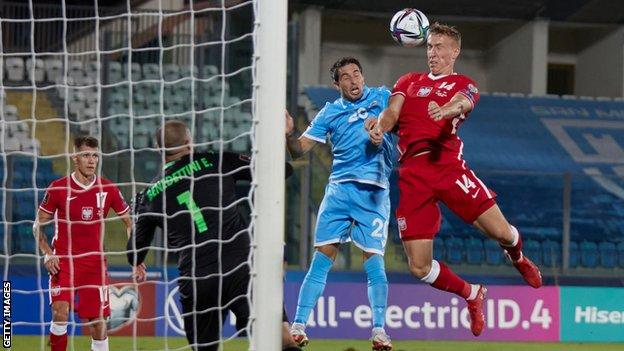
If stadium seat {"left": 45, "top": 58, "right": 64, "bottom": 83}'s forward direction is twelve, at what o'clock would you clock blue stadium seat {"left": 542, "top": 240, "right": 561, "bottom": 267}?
The blue stadium seat is roughly at 10 o'clock from the stadium seat.

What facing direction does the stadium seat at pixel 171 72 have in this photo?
toward the camera

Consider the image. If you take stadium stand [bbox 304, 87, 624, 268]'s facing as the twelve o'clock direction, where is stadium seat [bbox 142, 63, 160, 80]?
The stadium seat is roughly at 2 o'clock from the stadium stand.

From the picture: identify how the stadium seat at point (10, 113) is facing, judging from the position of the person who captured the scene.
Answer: facing the viewer

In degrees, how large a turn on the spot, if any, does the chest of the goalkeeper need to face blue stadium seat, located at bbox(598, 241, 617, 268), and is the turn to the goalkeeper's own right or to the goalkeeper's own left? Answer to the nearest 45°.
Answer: approximately 45° to the goalkeeper's own right

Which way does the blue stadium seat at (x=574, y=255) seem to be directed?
toward the camera

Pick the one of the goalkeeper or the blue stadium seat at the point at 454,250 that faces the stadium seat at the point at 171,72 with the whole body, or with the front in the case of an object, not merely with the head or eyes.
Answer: the goalkeeper

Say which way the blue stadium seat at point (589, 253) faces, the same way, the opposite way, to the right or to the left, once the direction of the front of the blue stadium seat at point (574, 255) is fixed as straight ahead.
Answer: the same way

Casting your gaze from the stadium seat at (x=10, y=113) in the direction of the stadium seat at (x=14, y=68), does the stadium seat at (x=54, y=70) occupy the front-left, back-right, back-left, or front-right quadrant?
front-right

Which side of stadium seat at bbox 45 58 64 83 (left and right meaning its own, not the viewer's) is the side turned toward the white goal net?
front

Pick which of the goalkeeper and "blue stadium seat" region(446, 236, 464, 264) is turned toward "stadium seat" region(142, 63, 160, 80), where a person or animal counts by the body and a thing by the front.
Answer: the goalkeeper

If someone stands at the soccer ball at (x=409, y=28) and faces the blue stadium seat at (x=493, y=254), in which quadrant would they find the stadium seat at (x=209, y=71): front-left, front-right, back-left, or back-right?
front-left

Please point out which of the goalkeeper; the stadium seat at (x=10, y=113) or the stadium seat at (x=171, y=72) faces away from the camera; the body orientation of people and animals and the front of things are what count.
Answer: the goalkeeper

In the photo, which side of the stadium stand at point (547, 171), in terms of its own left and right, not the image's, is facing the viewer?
front

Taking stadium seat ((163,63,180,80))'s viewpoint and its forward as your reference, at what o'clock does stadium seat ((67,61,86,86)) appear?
stadium seat ((67,61,86,86)) is roughly at 4 o'clock from stadium seat ((163,63,180,80)).

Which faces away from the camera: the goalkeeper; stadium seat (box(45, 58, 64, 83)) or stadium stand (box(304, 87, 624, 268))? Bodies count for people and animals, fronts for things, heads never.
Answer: the goalkeeper
